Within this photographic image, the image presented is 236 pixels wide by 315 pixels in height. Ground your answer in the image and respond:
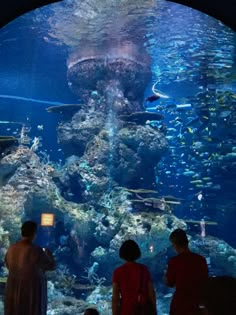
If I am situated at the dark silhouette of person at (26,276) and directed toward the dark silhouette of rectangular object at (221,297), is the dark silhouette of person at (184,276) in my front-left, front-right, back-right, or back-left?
front-left

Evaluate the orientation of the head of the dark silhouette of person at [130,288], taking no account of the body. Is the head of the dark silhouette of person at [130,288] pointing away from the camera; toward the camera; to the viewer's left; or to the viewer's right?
away from the camera

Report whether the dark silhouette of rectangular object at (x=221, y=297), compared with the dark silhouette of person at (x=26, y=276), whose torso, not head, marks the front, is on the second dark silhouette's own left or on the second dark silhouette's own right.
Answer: on the second dark silhouette's own right

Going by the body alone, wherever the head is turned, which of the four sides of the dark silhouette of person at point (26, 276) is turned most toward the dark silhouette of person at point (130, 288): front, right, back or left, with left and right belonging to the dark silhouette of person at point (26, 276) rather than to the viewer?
right

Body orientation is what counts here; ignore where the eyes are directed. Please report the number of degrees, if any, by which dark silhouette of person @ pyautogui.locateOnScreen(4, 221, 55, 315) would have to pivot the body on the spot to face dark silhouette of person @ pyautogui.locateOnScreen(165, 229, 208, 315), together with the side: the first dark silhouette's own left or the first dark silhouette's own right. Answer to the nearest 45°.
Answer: approximately 90° to the first dark silhouette's own right

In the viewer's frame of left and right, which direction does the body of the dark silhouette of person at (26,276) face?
facing away from the viewer and to the right of the viewer

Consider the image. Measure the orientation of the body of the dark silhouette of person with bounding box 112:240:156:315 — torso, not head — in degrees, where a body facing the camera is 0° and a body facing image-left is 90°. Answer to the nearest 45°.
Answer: approximately 180°

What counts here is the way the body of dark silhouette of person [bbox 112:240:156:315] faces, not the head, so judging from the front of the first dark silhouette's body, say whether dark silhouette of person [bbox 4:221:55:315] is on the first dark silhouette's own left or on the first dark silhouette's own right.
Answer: on the first dark silhouette's own left

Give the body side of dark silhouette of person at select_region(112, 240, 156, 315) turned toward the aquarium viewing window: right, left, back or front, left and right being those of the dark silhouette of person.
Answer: front

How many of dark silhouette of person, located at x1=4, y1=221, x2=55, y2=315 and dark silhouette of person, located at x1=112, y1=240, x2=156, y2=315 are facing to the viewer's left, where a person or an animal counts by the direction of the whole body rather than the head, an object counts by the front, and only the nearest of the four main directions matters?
0
